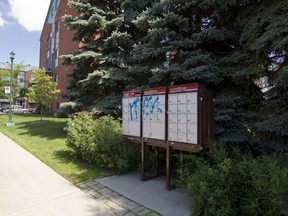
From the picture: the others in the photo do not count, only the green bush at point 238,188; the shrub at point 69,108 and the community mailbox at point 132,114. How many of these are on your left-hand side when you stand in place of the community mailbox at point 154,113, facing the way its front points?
1

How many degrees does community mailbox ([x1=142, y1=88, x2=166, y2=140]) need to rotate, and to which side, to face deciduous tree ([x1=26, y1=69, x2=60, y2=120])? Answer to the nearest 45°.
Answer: approximately 90° to its right

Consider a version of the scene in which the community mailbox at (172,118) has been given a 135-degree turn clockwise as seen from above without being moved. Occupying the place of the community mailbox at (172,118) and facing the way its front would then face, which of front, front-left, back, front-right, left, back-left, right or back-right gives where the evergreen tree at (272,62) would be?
right

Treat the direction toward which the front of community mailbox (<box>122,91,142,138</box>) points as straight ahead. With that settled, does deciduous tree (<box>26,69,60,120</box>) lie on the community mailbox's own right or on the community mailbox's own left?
on the community mailbox's own right

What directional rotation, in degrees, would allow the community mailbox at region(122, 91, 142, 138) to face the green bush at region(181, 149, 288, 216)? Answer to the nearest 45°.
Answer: approximately 90° to its left

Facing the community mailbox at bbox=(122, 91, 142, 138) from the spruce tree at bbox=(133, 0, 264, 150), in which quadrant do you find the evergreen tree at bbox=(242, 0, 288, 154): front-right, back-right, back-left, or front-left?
back-left

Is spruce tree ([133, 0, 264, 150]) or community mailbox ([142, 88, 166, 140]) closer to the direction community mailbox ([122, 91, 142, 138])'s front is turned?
the community mailbox

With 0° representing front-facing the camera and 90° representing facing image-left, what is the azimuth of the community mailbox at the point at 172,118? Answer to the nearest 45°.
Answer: approximately 45°

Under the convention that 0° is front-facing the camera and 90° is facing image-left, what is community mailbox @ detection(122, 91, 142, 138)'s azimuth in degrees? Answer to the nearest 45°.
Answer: approximately 45°
